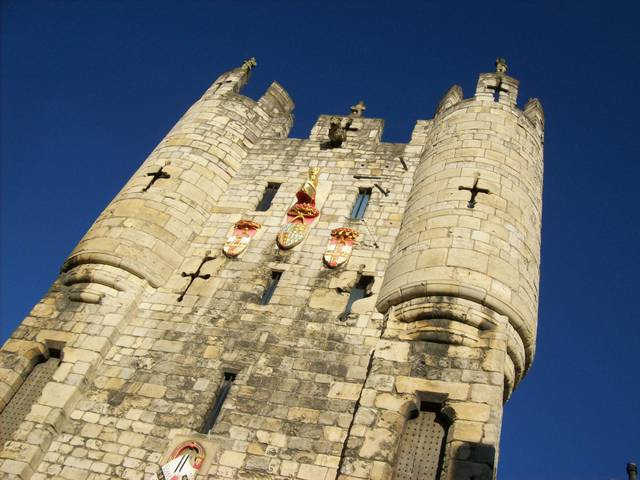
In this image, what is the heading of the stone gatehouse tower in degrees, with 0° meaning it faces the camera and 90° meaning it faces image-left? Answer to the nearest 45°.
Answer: approximately 0°
